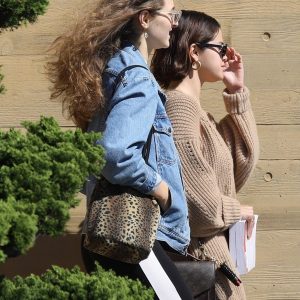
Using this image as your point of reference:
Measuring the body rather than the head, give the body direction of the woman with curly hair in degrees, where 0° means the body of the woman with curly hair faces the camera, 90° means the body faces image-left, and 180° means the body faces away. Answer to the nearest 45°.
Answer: approximately 270°

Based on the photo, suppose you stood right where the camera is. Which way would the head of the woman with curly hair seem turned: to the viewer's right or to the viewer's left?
to the viewer's right

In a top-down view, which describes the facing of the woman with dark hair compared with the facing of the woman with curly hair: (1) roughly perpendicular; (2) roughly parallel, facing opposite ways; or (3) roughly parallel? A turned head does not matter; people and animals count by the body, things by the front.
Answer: roughly parallel

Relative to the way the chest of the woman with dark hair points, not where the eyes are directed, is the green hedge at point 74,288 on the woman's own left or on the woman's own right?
on the woman's own right

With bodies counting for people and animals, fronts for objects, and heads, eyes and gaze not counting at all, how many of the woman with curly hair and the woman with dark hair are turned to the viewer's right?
2

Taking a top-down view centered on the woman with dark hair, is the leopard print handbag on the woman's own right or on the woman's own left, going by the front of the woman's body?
on the woman's own right

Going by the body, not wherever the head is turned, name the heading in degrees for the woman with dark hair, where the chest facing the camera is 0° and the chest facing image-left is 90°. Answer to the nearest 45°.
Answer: approximately 270°

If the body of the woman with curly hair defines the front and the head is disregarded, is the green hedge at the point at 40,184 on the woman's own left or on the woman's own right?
on the woman's own right

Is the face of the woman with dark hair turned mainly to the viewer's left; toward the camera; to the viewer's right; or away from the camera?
to the viewer's right

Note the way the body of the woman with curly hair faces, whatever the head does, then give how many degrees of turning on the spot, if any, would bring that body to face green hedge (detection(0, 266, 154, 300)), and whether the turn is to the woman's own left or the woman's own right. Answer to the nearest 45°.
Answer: approximately 90° to the woman's own right
